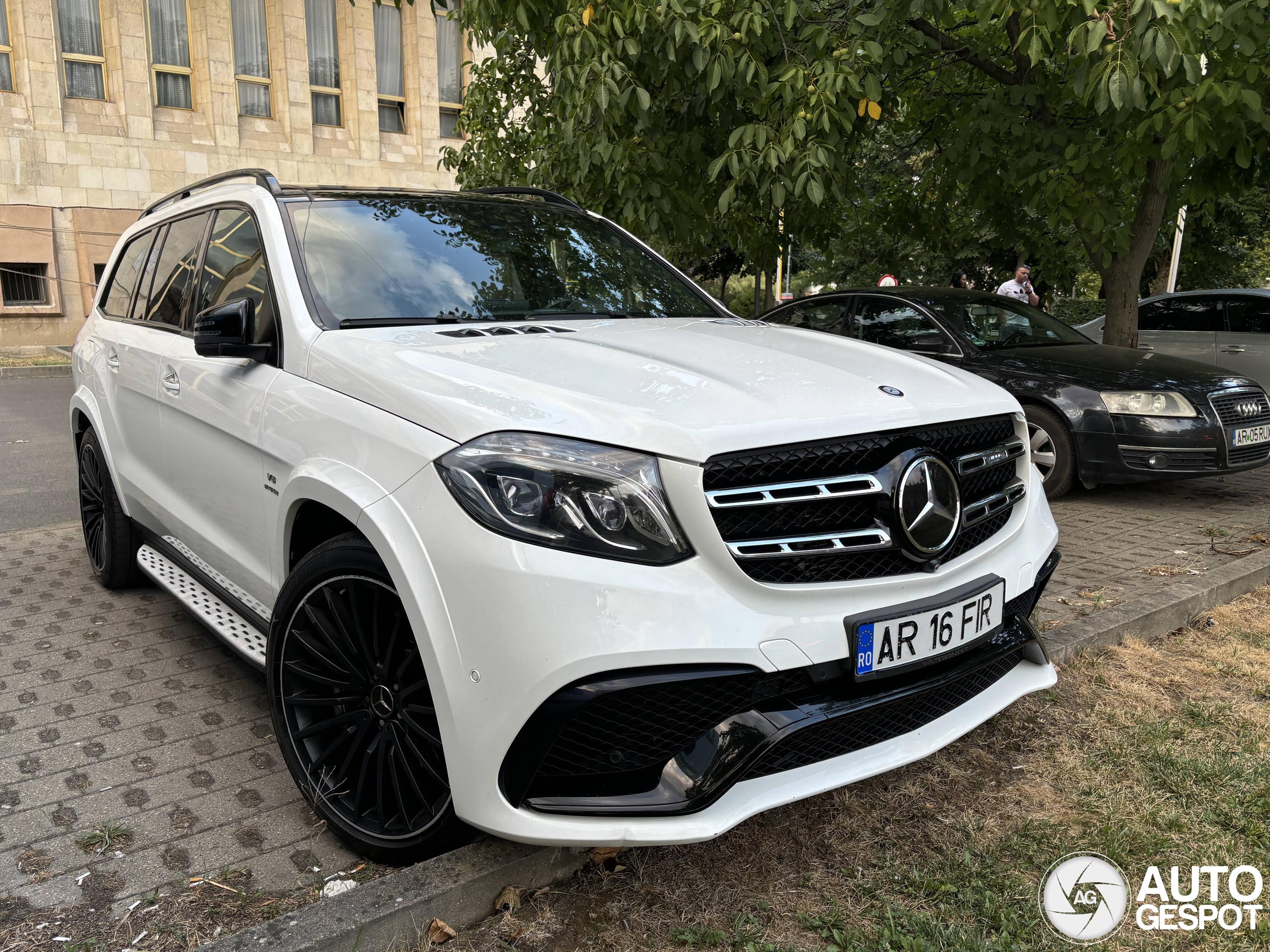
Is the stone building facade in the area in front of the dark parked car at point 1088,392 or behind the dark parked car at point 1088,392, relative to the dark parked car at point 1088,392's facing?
behind

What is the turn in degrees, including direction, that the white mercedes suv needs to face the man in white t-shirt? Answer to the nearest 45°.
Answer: approximately 90° to its left

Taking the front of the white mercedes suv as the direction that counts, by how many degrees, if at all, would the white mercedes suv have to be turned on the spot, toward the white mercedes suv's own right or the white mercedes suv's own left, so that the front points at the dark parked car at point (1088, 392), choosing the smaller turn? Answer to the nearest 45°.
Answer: approximately 90° to the white mercedes suv's own left

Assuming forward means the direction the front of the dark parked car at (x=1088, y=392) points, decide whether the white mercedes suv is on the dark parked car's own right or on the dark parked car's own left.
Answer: on the dark parked car's own right

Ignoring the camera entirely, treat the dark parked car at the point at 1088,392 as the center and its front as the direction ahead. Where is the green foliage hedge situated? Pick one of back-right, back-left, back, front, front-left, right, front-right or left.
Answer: back-left

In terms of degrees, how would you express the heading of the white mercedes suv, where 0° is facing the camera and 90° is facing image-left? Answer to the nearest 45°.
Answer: approximately 315°

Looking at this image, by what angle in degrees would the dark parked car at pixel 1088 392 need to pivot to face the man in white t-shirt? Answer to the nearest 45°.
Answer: approximately 135° to its left

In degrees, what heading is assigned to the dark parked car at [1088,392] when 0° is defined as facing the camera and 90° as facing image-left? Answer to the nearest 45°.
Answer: approximately 315°
